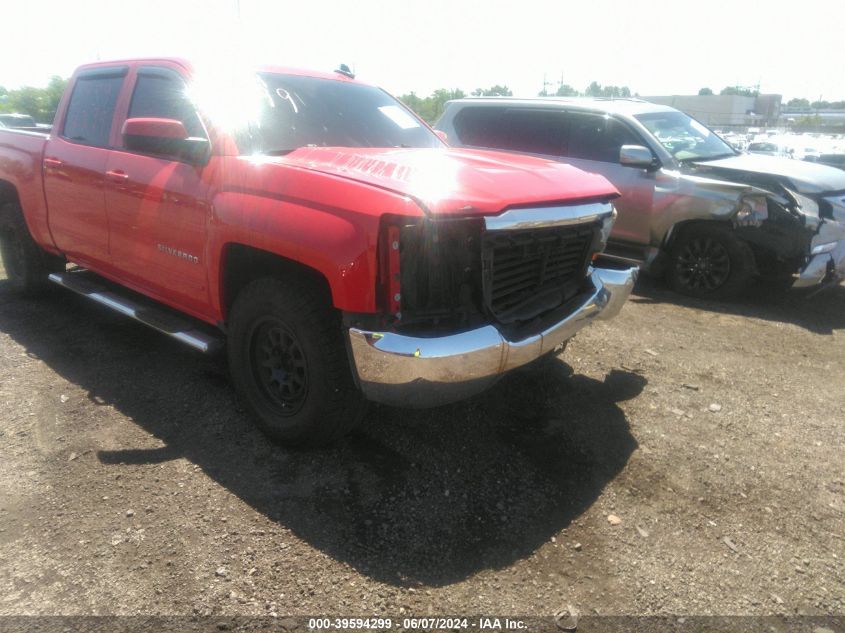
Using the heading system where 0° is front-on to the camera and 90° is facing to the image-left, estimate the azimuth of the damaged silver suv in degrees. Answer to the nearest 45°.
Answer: approximately 315°

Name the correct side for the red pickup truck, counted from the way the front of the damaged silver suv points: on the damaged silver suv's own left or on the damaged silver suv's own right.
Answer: on the damaged silver suv's own right

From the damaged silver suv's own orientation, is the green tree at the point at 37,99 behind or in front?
behind

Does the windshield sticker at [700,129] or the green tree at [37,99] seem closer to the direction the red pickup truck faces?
the windshield sticker

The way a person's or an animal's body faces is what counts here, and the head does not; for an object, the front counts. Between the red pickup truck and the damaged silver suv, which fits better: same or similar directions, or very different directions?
same or similar directions

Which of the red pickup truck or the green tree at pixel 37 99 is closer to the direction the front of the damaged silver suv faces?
the red pickup truck

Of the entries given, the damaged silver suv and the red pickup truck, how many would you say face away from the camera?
0

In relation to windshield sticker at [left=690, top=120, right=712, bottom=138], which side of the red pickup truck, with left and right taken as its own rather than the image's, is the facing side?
left

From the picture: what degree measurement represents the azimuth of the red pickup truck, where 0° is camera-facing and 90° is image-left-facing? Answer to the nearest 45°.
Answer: approximately 315°
